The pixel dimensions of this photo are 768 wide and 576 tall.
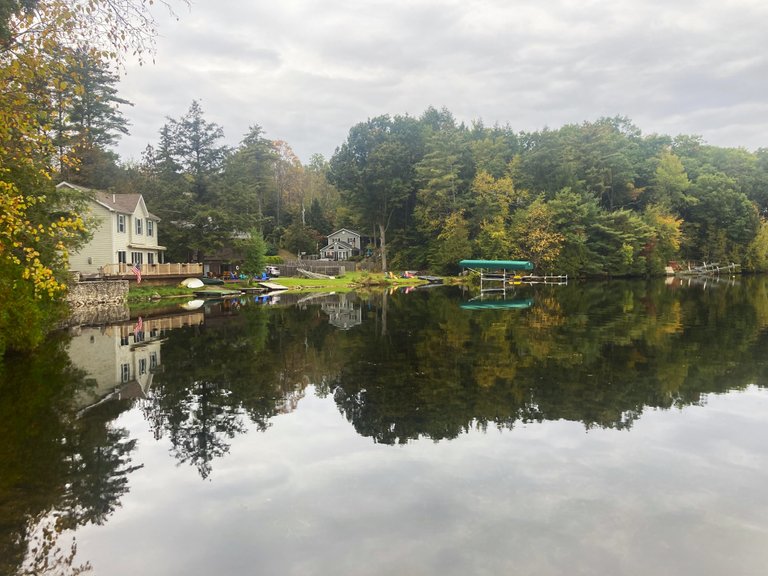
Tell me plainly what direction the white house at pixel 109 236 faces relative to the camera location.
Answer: facing the viewer and to the right of the viewer
